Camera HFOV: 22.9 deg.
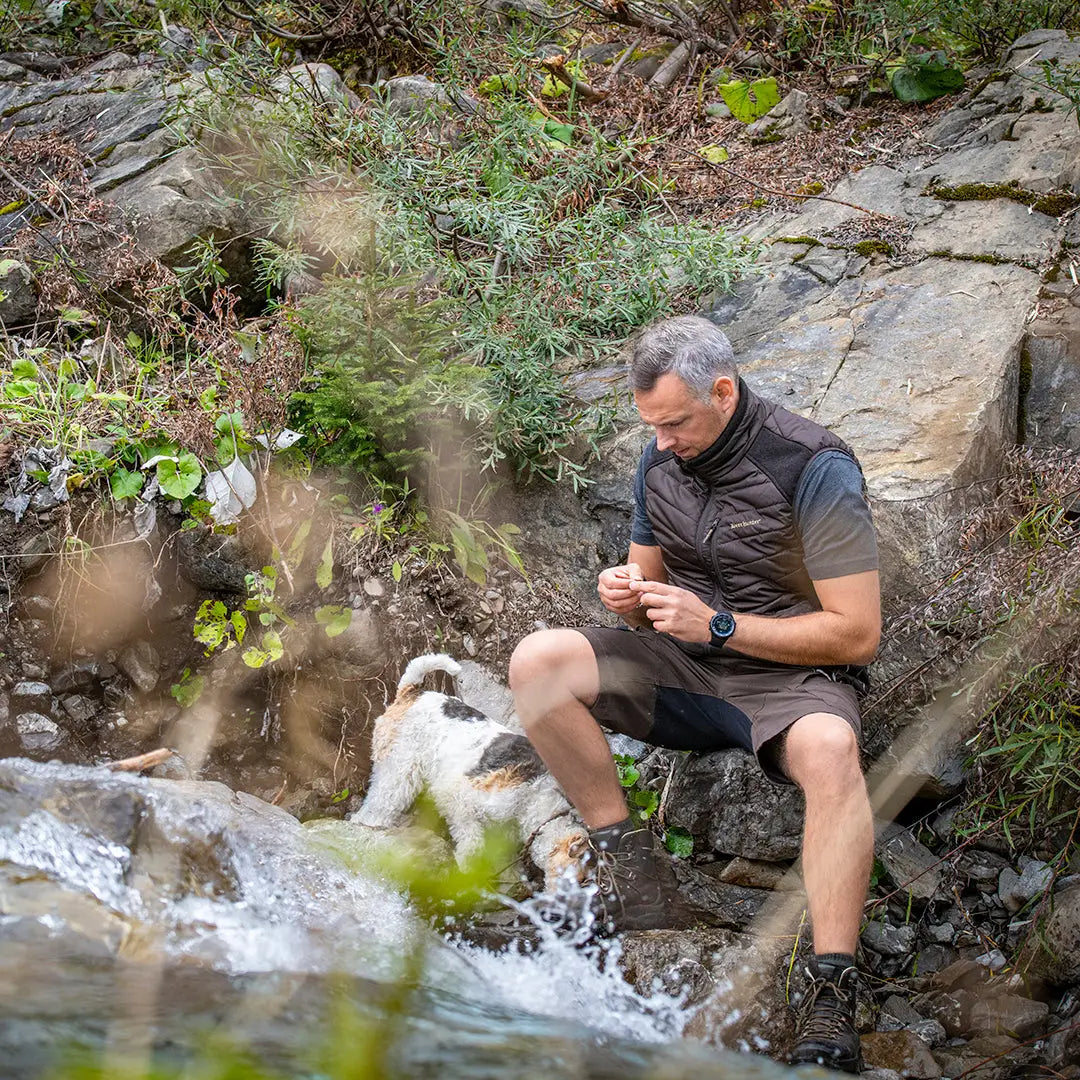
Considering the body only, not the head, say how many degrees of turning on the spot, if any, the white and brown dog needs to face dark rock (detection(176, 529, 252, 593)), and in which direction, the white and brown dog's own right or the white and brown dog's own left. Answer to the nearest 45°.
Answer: approximately 180°

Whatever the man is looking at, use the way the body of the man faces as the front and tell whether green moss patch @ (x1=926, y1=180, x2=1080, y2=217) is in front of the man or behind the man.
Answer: behind

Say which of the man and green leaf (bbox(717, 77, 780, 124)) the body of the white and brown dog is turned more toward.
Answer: the man

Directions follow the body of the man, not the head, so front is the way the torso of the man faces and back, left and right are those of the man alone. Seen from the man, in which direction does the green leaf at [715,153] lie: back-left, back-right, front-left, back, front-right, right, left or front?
back-right

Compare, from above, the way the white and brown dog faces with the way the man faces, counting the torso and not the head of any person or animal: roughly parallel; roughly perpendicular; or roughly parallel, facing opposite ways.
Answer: roughly perpendicular

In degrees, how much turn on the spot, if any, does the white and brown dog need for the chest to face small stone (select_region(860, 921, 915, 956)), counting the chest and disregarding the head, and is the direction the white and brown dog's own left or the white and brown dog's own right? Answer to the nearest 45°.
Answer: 0° — it already faces it

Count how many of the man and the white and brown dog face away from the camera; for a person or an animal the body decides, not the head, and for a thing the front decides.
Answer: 0

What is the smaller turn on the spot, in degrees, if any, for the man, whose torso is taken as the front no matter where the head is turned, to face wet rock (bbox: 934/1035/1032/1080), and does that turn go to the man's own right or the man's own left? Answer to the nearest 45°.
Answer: approximately 90° to the man's own left

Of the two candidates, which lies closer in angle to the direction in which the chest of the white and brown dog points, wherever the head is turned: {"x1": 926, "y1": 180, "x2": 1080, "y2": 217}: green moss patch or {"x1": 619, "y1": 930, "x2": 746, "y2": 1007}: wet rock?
the wet rock

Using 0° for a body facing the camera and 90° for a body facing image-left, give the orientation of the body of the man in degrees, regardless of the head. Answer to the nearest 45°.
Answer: approximately 45°

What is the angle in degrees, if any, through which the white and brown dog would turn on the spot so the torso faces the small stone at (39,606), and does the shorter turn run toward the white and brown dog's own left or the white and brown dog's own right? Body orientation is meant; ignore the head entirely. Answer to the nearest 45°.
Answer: approximately 180°
